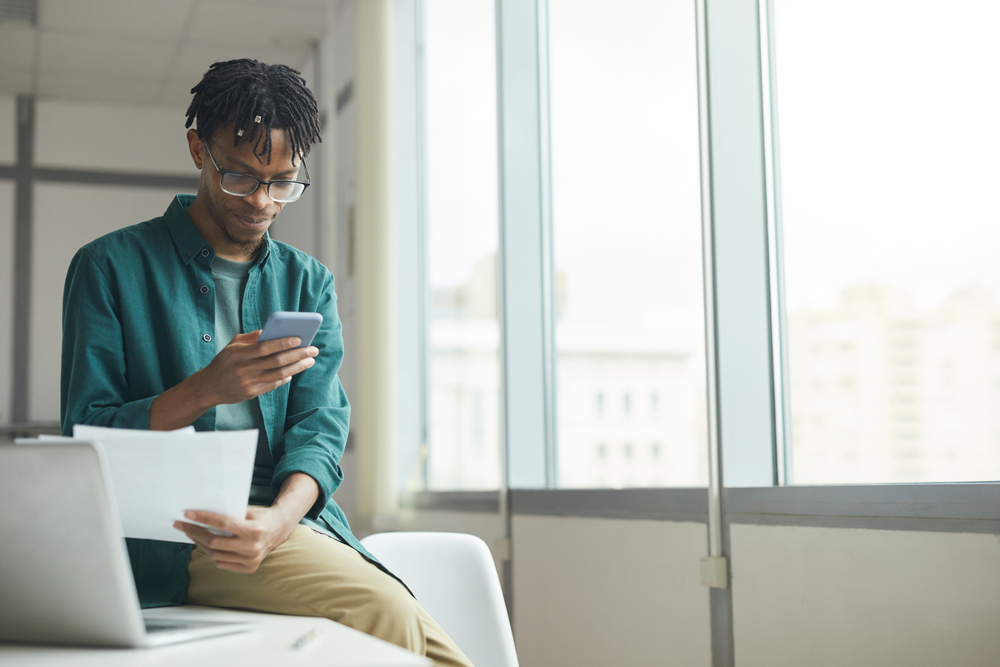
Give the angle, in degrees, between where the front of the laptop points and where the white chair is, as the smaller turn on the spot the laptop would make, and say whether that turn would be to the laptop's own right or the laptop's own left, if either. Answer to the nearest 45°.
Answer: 0° — it already faces it

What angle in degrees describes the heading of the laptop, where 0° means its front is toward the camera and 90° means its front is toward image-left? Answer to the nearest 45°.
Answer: approximately 225°

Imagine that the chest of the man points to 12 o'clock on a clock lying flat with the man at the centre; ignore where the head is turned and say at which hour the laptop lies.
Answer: The laptop is roughly at 2 o'clock from the man.

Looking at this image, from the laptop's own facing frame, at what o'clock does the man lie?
The man is roughly at 11 o'clock from the laptop.
